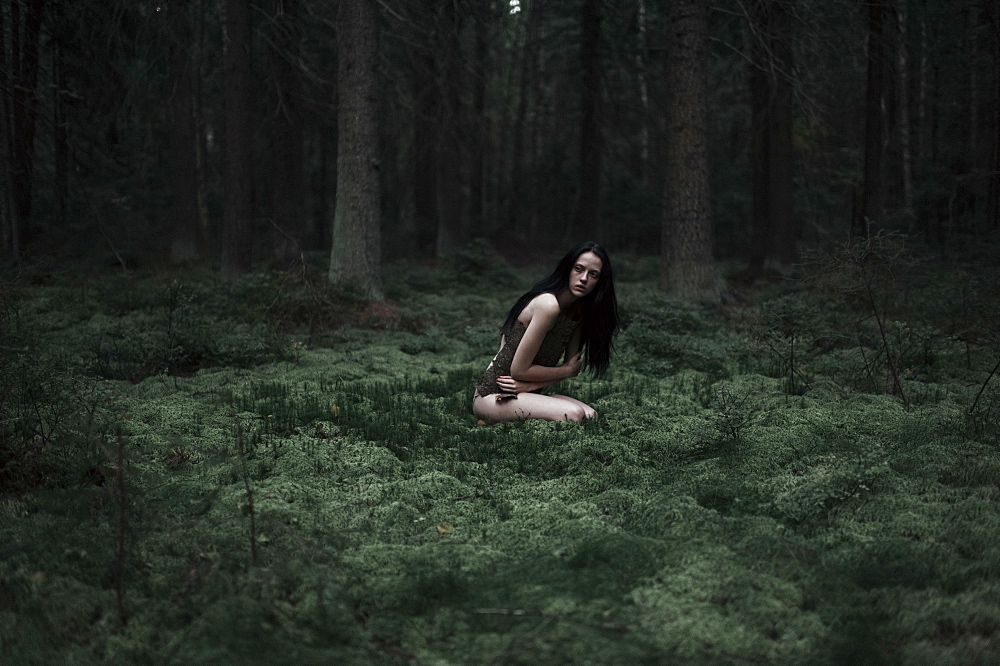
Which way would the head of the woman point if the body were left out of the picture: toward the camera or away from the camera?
toward the camera

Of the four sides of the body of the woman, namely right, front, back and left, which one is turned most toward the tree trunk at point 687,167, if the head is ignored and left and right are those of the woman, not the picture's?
left

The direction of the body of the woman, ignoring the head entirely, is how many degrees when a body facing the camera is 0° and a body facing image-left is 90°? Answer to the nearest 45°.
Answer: approximately 270°

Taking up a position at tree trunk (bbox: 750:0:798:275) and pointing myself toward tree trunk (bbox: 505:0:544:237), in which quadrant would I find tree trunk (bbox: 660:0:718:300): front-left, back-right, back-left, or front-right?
back-left

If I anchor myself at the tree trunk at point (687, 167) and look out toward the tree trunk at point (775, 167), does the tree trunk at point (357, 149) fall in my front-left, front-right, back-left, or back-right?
back-left

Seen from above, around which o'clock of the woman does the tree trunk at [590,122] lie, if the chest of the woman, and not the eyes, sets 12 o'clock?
The tree trunk is roughly at 9 o'clock from the woman.

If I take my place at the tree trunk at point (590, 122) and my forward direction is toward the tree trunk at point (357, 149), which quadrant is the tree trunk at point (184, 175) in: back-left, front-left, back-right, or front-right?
front-right

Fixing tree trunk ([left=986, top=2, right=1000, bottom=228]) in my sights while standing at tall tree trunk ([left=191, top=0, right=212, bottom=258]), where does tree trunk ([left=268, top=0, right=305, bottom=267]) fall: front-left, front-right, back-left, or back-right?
front-right
